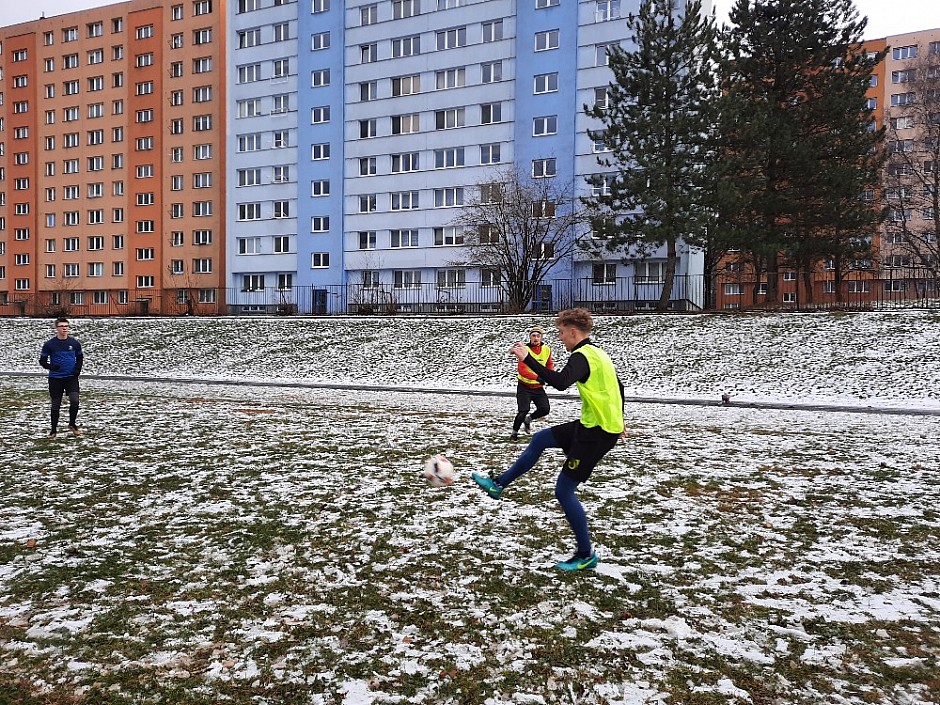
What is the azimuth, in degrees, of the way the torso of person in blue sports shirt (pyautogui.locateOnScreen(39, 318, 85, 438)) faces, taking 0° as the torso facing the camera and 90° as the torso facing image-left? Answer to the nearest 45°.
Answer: approximately 0°

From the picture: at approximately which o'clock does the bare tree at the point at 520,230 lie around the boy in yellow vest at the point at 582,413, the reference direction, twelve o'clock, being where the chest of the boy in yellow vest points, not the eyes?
The bare tree is roughly at 3 o'clock from the boy in yellow vest.

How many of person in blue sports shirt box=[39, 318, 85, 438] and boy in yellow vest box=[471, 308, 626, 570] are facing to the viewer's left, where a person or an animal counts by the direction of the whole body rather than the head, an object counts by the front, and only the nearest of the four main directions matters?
1

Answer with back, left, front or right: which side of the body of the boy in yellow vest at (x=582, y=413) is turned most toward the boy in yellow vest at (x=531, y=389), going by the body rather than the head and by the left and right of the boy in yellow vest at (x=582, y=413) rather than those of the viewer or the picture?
right

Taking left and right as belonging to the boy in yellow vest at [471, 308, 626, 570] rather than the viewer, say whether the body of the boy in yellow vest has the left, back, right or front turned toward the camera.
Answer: left

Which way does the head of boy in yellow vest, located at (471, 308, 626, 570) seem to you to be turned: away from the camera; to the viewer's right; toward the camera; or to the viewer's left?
to the viewer's left

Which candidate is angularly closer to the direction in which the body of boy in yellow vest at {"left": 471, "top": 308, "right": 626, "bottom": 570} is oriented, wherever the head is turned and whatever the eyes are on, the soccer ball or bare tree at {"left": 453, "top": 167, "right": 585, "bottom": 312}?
the soccer ball
